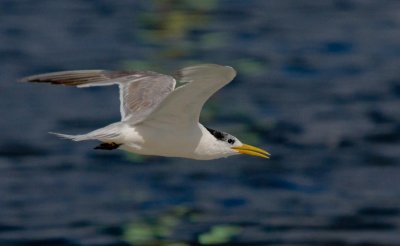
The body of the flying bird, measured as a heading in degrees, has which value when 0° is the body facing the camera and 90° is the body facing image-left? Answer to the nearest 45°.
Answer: approximately 270°
